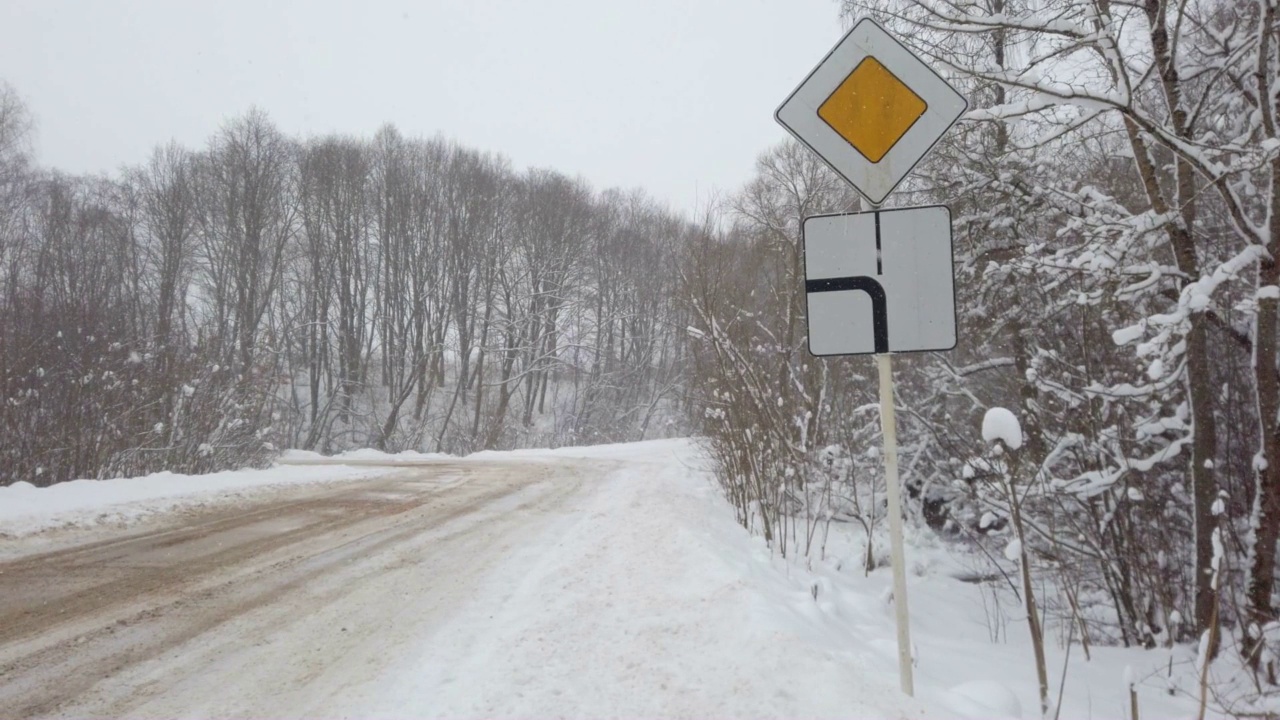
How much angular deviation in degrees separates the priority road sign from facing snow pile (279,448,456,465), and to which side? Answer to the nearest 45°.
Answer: approximately 135° to its right

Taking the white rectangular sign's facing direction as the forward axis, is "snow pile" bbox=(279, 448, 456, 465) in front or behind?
behind

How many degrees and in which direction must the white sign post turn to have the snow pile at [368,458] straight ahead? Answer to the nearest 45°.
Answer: approximately 135° to its right
